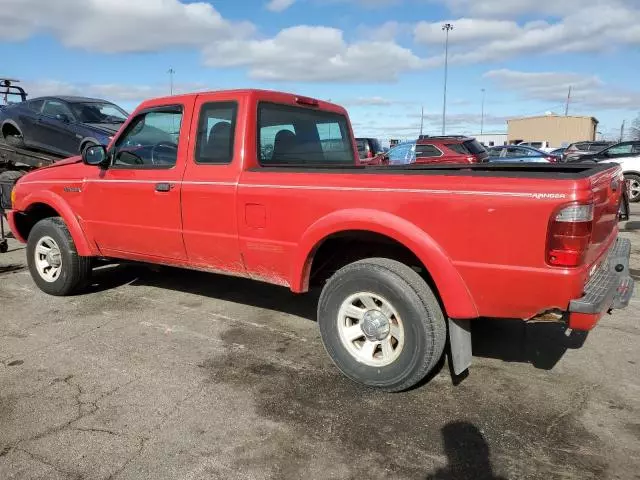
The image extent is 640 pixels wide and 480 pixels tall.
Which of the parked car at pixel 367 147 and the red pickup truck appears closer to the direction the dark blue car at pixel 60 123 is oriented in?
the red pickup truck

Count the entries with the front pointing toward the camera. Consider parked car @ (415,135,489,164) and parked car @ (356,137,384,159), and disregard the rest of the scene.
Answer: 0

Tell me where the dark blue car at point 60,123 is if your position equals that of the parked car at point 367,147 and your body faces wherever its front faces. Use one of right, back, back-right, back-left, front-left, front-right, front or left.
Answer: left

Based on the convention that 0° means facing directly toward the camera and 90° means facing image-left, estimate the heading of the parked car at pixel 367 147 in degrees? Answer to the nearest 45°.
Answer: approximately 135°

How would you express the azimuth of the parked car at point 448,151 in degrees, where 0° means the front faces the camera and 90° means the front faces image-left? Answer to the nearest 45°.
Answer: approximately 135°

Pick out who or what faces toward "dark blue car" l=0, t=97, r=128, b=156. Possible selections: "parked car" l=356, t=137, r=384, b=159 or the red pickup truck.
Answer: the red pickup truck

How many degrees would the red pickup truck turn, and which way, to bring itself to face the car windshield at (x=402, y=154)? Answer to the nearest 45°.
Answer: approximately 45° to its right

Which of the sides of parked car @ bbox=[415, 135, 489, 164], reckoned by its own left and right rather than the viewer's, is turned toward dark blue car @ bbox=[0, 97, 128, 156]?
left

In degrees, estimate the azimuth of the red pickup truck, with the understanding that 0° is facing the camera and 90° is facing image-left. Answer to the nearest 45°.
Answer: approximately 135°

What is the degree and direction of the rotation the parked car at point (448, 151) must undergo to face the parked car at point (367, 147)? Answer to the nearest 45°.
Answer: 0° — it already faces it
